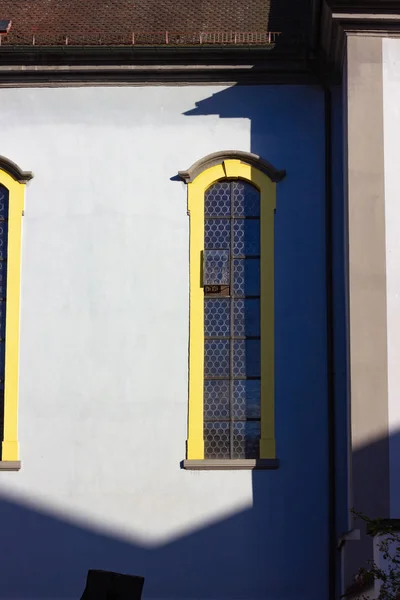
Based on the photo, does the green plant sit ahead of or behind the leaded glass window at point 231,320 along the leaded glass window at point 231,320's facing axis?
ahead

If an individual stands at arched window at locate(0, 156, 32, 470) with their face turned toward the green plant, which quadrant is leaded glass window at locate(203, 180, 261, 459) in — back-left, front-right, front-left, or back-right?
front-left

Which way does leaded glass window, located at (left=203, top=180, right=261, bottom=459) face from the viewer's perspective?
toward the camera

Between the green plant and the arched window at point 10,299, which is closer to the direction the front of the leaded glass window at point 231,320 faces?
the green plant

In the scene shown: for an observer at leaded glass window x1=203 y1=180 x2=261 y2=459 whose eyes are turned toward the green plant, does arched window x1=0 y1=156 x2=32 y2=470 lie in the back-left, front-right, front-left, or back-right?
back-right

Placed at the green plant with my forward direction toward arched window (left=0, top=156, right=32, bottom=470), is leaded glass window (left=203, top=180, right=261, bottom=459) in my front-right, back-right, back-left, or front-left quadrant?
front-right

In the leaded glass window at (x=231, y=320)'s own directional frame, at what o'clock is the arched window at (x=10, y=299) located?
The arched window is roughly at 3 o'clock from the leaded glass window.
